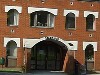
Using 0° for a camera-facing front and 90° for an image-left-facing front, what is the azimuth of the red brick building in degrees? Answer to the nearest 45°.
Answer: approximately 0°
